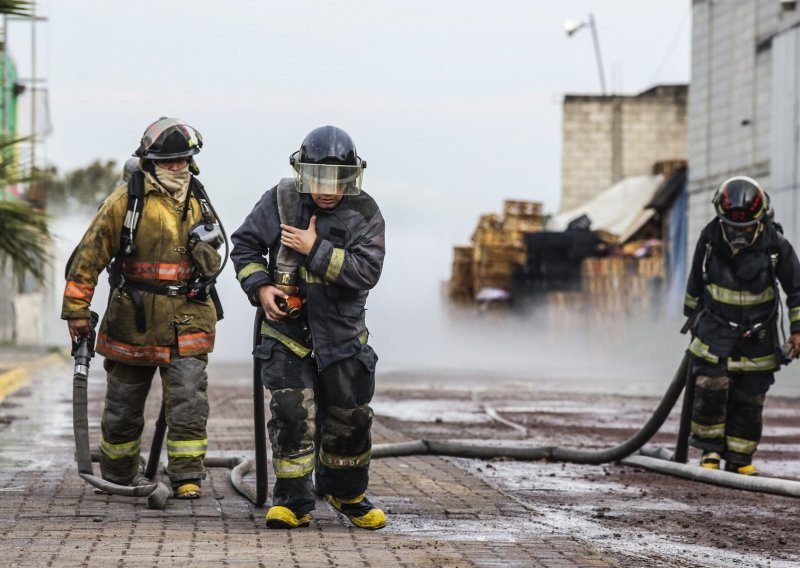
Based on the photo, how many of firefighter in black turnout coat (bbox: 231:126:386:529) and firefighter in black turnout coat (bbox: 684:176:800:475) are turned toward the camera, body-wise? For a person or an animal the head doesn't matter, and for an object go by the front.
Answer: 2

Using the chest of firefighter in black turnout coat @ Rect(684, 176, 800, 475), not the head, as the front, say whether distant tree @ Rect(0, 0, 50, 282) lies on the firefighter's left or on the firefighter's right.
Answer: on the firefighter's right

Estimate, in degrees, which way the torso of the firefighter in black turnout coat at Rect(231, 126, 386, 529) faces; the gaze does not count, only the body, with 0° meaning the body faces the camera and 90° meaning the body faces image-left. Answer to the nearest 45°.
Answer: approximately 0°

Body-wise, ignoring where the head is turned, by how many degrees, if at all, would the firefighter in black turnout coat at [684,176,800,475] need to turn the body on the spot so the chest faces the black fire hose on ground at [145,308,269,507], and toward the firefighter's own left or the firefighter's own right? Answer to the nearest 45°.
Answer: approximately 45° to the firefighter's own right

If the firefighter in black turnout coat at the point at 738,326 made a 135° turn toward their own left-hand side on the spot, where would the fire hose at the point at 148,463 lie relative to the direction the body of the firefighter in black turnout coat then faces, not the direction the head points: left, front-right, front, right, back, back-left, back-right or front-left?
back

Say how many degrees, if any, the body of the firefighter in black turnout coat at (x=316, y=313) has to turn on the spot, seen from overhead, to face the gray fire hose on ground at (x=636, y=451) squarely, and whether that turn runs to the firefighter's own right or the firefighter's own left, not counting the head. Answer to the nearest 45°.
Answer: approximately 135° to the firefighter's own left
